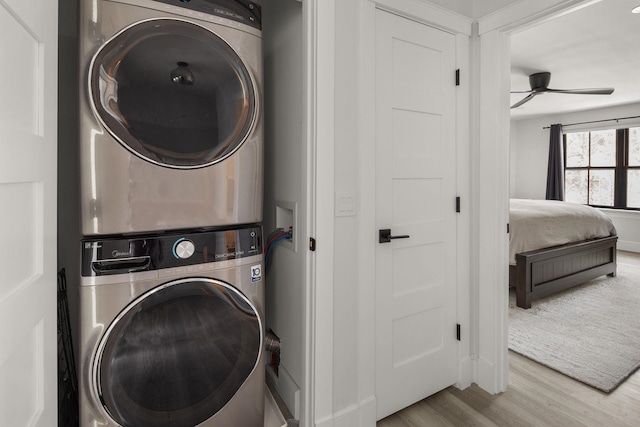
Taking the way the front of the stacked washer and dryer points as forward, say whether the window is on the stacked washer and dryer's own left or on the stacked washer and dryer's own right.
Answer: on the stacked washer and dryer's own left

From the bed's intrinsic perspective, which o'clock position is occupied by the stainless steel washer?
The stainless steel washer is roughly at 2 o'clock from the bed.

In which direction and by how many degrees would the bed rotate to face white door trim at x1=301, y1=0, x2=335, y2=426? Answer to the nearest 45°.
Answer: approximately 45° to its right

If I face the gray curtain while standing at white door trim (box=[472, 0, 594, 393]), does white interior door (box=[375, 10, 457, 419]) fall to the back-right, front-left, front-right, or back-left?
back-left

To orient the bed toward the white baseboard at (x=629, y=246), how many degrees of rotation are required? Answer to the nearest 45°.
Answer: approximately 135° to its left

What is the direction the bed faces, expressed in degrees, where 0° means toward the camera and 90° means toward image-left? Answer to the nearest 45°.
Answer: approximately 315°
